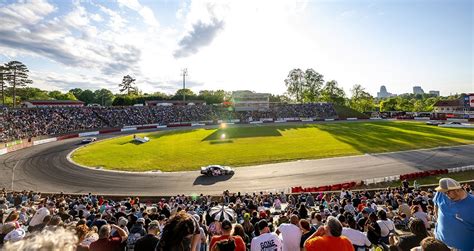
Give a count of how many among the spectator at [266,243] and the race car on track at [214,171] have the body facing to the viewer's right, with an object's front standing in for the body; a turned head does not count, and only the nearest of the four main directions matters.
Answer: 1

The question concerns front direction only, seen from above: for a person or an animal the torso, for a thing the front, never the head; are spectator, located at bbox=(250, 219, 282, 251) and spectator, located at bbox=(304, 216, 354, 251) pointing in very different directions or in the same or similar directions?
same or similar directions

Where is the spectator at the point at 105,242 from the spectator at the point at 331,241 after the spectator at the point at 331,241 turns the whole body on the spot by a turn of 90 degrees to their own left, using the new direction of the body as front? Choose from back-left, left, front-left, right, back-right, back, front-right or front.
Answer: front

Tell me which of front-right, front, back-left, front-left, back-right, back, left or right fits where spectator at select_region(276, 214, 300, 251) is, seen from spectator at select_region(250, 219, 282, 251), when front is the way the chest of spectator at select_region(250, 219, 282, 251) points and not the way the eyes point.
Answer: front-right

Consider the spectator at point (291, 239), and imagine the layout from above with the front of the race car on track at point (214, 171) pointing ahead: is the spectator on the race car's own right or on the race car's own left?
on the race car's own right

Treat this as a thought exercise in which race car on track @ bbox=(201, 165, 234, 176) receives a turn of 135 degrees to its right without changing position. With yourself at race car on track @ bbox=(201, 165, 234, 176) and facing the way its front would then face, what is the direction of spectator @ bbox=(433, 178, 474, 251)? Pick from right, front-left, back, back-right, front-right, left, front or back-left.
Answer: front-left

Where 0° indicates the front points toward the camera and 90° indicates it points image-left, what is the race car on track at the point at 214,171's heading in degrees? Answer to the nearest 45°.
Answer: approximately 270°

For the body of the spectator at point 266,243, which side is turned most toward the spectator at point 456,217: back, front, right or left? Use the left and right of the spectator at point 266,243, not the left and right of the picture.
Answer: right

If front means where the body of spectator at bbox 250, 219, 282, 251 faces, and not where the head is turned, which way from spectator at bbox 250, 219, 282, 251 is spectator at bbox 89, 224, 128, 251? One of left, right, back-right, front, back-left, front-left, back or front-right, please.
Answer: left

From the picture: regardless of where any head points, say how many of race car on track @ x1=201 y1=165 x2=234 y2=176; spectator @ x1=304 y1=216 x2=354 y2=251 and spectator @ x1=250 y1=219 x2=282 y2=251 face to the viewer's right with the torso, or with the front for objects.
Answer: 1

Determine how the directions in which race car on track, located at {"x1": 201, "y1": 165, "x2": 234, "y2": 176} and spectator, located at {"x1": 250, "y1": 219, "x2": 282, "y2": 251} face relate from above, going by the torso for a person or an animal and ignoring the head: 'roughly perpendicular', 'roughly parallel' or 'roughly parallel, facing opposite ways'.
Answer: roughly perpendicular

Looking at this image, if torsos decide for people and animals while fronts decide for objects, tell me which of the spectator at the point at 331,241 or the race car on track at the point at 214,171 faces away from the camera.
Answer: the spectator

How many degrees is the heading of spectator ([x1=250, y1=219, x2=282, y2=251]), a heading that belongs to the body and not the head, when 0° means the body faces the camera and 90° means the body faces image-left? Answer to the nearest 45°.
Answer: approximately 180°

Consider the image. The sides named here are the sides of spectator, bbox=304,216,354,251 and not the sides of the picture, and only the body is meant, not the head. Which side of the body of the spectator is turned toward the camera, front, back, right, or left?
back

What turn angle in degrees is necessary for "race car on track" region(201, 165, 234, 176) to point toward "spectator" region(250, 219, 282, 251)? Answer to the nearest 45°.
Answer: approximately 90° to its right
